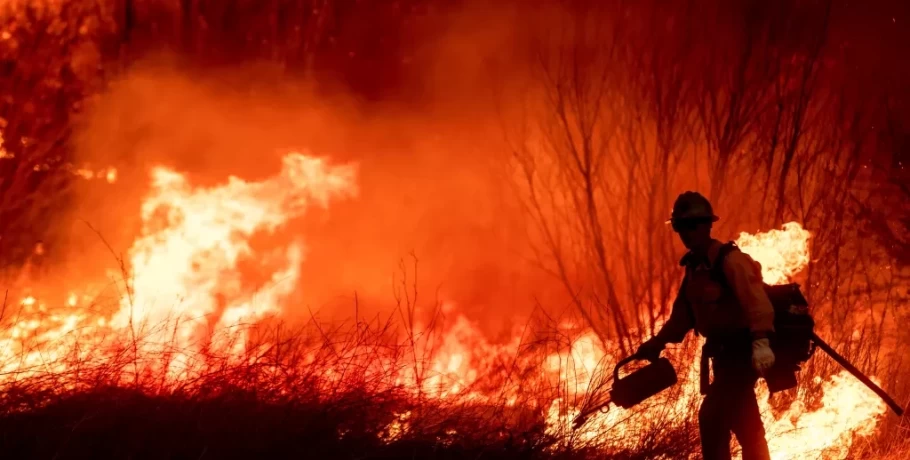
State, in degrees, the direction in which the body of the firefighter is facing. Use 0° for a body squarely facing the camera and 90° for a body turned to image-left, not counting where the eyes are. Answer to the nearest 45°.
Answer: approximately 45°
